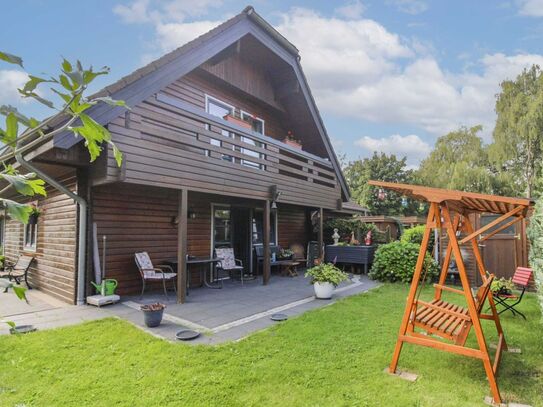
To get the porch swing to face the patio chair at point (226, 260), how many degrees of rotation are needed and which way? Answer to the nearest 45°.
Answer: approximately 45° to its right

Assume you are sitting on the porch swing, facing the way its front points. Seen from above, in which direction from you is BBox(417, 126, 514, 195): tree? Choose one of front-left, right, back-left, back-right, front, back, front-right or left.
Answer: right

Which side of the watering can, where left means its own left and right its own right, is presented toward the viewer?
left

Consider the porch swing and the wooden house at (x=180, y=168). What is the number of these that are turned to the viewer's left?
1

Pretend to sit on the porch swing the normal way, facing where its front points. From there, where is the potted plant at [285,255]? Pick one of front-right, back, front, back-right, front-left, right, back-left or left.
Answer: front-right

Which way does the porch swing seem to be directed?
to the viewer's left

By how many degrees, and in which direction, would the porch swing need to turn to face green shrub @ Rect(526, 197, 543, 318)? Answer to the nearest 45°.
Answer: approximately 135° to its right

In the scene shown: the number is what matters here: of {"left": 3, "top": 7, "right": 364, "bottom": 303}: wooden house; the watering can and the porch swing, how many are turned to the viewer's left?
2

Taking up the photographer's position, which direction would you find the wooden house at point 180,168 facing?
facing the viewer and to the right of the viewer
